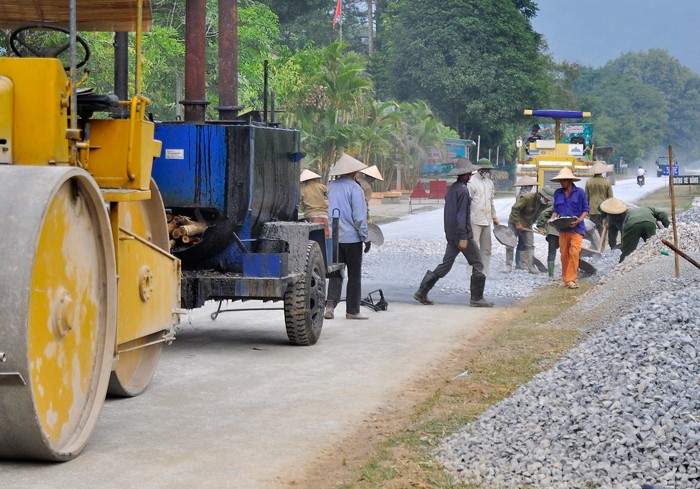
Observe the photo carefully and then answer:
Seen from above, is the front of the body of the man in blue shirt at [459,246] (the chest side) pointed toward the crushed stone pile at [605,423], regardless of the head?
no

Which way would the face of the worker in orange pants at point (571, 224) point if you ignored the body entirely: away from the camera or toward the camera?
toward the camera

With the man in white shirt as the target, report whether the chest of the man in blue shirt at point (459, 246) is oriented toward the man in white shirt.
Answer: no

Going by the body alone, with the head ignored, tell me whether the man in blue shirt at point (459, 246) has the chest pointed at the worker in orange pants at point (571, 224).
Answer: no

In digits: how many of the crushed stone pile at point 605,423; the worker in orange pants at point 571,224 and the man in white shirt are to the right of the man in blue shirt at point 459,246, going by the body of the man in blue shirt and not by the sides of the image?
1

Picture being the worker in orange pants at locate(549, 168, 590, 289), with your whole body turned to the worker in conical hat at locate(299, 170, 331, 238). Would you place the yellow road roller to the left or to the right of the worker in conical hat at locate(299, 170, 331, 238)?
left

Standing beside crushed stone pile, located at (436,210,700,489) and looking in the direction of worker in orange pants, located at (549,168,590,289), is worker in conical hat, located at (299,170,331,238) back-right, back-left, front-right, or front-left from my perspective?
front-left

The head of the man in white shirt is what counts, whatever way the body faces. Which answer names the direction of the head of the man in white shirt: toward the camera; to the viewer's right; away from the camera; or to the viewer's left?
toward the camera
